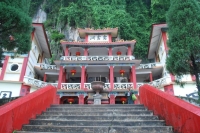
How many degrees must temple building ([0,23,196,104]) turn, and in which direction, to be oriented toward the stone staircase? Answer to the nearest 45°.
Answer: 0° — it already faces it

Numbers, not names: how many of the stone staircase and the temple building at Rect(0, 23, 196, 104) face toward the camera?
2

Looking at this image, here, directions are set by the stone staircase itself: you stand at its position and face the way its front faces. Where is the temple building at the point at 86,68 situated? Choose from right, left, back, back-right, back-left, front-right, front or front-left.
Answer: back

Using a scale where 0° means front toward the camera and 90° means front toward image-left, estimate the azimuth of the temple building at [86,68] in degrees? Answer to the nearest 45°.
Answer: approximately 0°

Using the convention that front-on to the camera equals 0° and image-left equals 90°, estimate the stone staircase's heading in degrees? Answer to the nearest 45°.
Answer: approximately 0°
